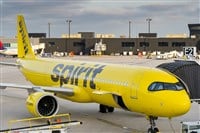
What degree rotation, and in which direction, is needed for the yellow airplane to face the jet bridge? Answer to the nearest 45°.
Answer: approximately 45° to its left

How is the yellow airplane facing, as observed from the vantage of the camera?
facing the viewer and to the right of the viewer
